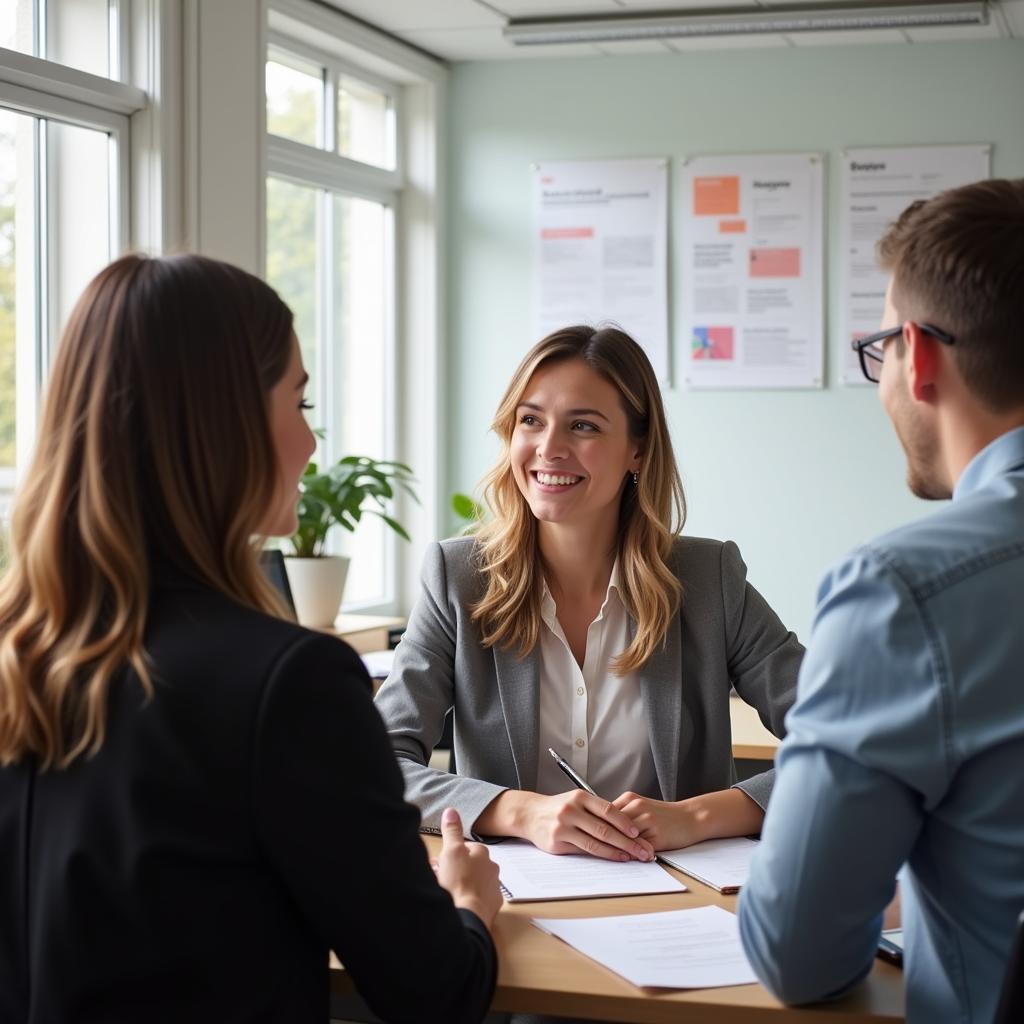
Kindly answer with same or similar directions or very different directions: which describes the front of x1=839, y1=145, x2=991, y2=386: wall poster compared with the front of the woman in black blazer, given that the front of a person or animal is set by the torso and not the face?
very different directions

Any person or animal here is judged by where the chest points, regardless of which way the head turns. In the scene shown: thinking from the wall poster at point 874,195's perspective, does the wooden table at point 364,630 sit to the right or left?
on its right

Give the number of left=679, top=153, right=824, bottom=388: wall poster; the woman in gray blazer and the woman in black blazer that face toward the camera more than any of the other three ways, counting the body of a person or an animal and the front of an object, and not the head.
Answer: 2

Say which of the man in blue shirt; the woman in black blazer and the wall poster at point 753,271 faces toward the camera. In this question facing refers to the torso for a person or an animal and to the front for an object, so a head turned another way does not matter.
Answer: the wall poster

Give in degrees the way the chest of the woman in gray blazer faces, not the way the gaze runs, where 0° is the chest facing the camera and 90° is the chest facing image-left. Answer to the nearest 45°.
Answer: approximately 0°

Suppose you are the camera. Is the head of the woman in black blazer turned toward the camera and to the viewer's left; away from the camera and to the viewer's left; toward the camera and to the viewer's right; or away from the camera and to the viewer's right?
away from the camera and to the viewer's right

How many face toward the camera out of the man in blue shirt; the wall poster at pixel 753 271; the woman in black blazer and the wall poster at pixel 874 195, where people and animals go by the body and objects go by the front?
2

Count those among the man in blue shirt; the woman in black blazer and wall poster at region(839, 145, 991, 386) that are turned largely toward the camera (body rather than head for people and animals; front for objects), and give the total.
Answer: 1

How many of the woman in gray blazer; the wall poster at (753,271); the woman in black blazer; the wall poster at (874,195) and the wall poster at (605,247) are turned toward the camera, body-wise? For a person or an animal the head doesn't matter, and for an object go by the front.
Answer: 4
